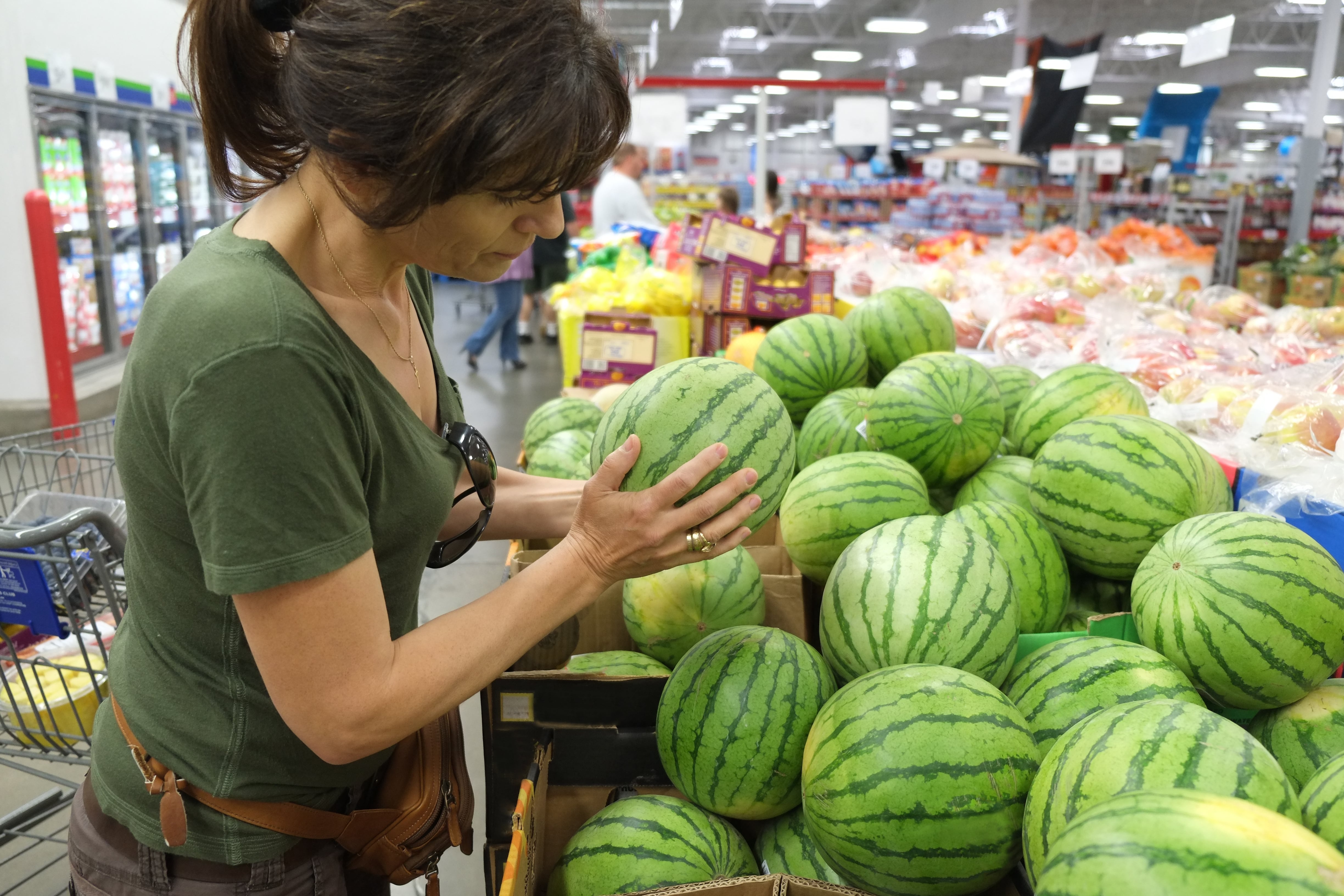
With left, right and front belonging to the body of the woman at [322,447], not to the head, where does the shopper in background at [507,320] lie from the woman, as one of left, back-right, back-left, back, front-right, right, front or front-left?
left

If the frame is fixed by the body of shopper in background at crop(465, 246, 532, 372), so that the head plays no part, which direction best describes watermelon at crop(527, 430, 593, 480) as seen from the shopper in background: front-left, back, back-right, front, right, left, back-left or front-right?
right

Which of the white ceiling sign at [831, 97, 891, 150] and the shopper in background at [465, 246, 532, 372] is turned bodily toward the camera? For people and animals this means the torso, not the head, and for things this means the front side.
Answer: the white ceiling sign

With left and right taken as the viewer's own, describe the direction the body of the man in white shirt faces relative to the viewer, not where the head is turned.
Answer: facing to the right of the viewer

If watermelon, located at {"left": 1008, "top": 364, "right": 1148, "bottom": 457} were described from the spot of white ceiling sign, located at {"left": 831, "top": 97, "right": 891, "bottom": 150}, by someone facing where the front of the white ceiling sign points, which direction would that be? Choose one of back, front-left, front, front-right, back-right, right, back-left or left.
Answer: front

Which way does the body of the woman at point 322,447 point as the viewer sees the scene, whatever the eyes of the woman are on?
to the viewer's right

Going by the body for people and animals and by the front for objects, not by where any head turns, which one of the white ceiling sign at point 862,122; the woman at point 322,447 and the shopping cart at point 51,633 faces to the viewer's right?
the woman

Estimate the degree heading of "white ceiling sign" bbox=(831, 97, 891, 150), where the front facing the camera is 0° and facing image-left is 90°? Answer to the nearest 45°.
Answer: approximately 0°

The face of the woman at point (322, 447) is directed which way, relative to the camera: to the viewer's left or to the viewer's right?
to the viewer's right
